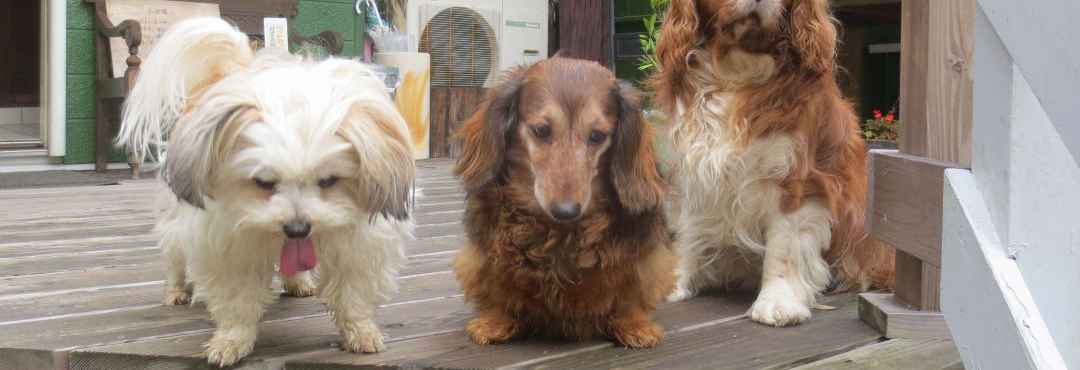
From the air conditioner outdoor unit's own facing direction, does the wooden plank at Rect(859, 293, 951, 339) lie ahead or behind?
ahead

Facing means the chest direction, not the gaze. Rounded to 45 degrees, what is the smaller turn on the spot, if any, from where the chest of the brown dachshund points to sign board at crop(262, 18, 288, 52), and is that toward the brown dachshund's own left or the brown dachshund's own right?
approximately 135° to the brown dachshund's own right

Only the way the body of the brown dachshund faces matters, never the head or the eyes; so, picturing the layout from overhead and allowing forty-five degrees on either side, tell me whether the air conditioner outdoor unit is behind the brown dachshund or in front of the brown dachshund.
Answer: behind

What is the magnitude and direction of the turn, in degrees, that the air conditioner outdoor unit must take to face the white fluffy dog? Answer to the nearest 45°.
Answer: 0° — it already faces it

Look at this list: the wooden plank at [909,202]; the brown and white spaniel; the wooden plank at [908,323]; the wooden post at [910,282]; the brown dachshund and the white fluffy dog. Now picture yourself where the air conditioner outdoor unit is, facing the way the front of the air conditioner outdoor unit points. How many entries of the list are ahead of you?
6

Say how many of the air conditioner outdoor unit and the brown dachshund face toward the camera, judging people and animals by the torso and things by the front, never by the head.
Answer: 2

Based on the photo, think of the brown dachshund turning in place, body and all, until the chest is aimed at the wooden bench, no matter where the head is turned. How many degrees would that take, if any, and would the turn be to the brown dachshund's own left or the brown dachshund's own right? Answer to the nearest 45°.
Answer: approximately 135° to the brown dachshund's own right

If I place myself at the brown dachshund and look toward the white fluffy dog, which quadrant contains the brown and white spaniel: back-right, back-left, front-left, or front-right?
back-right

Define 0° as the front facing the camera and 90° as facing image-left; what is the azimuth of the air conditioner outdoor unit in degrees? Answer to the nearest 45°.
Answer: approximately 0°

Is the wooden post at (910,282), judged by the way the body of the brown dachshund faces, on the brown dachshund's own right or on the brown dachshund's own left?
on the brown dachshund's own left

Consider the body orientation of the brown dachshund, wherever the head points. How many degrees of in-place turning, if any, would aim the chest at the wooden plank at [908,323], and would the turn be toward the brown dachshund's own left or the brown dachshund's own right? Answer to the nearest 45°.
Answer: approximately 90° to the brown dachshund's own left

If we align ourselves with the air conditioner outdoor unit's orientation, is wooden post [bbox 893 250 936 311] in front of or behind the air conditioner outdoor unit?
in front

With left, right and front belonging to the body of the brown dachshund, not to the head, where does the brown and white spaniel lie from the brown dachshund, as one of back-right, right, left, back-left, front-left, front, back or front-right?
back-left

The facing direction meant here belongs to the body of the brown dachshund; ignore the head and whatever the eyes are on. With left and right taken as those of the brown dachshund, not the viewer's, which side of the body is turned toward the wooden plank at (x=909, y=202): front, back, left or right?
left
